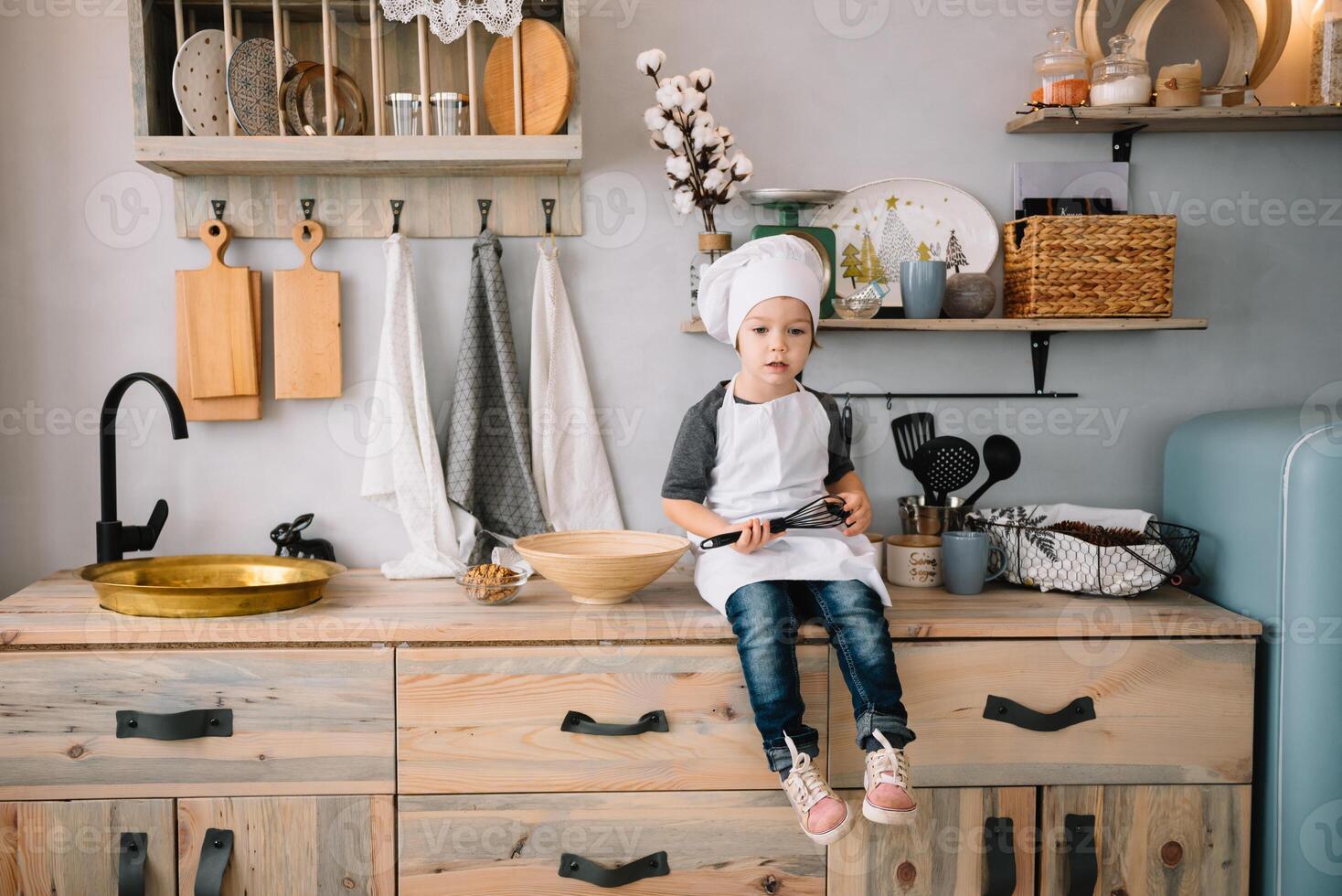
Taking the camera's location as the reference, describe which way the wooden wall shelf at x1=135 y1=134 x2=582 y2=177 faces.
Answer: facing the viewer

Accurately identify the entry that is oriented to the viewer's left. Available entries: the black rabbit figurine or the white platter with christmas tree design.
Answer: the black rabbit figurine

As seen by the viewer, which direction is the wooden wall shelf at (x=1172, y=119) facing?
toward the camera

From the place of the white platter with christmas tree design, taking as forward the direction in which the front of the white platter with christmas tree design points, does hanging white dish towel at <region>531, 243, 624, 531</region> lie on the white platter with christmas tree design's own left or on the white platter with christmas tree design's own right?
on the white platter with christmas tree design's own right

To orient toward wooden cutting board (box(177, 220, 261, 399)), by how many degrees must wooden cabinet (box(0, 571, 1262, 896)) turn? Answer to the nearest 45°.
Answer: approximately 135° to its right

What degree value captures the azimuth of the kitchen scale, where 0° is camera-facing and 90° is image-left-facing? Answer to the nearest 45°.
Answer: approximately 0°

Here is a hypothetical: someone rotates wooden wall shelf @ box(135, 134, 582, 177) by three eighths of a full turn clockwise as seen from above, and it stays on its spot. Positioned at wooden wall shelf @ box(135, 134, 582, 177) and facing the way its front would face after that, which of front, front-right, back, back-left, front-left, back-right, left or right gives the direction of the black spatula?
back-right

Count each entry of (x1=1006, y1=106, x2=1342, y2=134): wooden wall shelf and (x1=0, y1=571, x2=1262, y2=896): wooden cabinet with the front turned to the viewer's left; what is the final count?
0

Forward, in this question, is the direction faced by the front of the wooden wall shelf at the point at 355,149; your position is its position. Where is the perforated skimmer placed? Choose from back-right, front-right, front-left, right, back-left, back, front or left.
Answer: left
